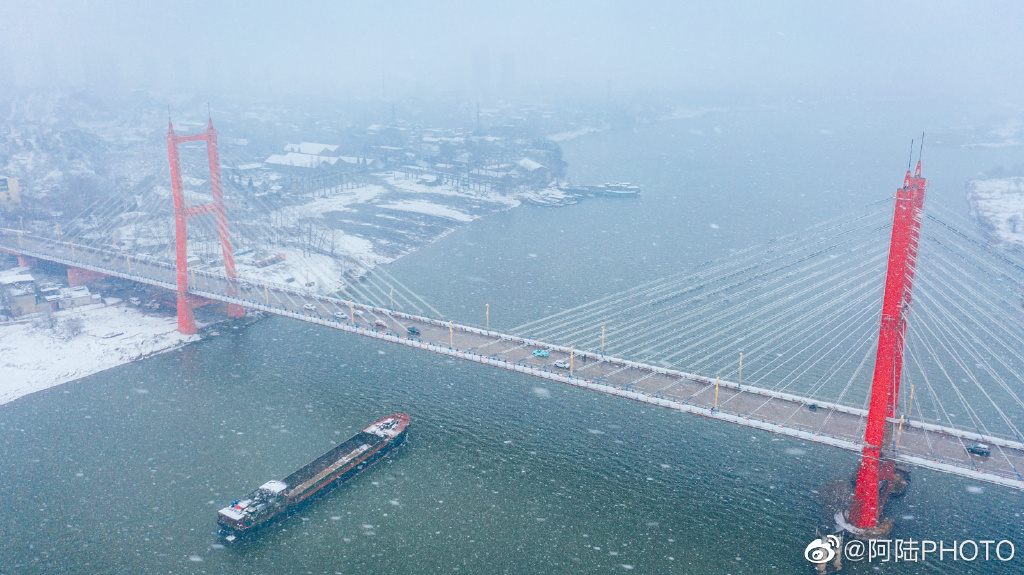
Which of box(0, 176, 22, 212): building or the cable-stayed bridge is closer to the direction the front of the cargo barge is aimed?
the cable-stayed bridge

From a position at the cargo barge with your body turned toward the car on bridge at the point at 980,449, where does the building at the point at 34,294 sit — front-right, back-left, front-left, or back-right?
back-left

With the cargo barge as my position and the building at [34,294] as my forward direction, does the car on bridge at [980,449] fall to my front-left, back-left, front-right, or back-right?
back-right

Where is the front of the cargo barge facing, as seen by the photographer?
facing away from the viewer and to the right of the viewer

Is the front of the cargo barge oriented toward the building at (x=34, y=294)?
no

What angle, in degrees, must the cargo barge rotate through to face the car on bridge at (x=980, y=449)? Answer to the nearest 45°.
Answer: approximately 90° to its right

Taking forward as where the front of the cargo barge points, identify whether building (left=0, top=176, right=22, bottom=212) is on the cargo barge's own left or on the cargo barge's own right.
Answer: on the cargo barge's own left
